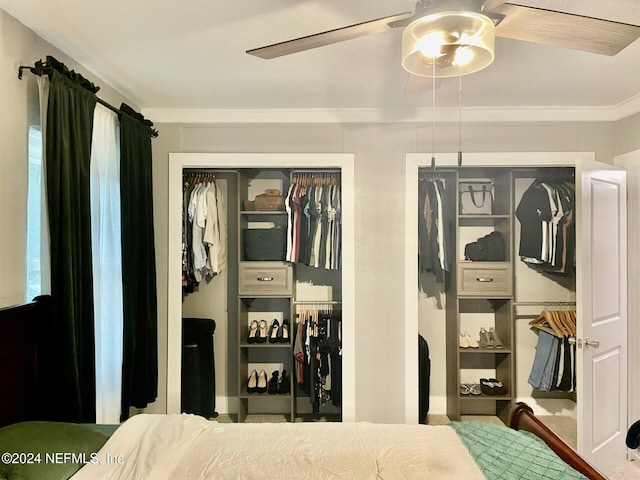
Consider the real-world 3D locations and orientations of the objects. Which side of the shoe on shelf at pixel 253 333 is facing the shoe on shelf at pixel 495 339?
left

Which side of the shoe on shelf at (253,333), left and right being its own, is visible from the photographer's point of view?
front

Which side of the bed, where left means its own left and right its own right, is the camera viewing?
right

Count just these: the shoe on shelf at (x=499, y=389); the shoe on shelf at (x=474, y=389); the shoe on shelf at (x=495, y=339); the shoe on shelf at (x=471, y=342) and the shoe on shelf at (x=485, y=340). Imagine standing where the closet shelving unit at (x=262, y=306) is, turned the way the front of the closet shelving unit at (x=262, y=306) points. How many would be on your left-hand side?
5

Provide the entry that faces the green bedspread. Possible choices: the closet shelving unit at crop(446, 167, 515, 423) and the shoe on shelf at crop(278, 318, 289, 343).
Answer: the closet shelving unit

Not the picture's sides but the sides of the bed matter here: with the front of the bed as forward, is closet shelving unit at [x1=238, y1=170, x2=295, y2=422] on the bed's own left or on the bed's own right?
on the bed's own left

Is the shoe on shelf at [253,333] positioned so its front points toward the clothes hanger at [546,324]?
no

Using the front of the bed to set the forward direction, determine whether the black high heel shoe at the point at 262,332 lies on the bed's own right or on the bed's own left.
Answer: on the bed's own left

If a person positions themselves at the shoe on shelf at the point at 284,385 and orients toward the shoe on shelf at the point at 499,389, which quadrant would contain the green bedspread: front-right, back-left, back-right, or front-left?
front-right

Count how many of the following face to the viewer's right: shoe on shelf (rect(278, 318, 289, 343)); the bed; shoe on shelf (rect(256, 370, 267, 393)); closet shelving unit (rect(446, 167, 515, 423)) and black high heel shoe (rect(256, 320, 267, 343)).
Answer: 1

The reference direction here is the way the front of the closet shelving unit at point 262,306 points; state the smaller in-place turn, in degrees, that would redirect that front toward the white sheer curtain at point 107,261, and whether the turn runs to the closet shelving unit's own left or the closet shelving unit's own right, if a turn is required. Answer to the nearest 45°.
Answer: approximately 45° to the closet shelving unit's own right

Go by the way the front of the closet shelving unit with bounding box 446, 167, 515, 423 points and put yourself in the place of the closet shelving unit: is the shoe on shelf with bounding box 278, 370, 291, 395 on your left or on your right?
on your right

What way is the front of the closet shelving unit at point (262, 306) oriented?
toward the camera

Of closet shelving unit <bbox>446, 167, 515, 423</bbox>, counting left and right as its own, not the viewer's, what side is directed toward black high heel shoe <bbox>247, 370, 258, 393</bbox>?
right
